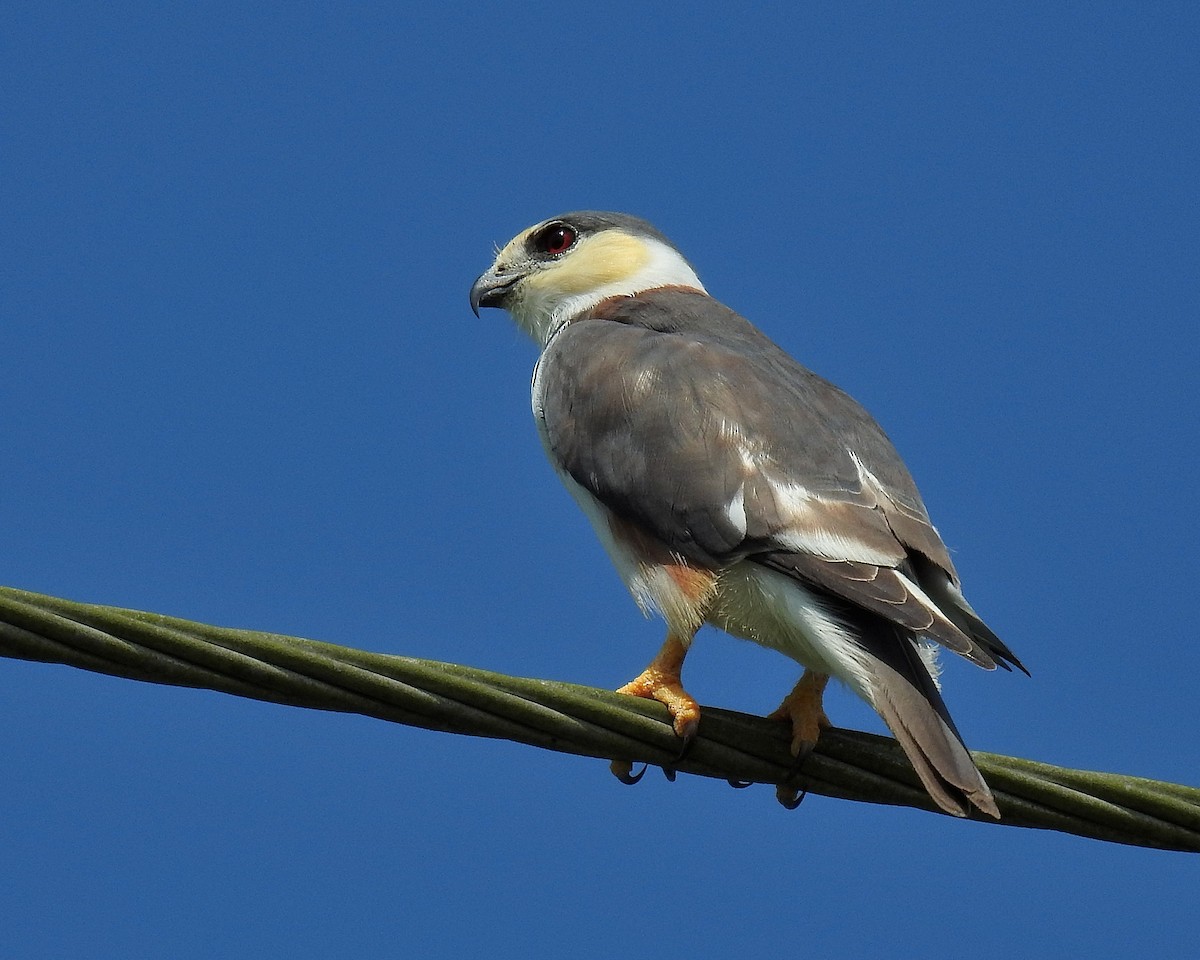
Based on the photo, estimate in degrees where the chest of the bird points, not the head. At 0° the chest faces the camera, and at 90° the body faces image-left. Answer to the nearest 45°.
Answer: approximately 135°
